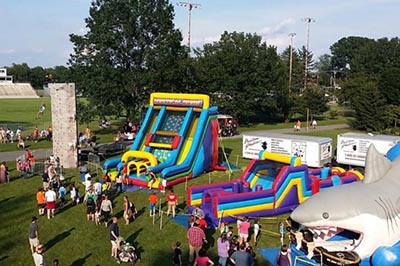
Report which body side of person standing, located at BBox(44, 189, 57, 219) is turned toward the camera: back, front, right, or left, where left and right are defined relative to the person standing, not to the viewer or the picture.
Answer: back

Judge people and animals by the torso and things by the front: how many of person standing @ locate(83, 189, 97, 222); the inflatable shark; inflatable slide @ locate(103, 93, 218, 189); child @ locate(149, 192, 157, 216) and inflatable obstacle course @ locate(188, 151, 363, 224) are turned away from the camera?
2

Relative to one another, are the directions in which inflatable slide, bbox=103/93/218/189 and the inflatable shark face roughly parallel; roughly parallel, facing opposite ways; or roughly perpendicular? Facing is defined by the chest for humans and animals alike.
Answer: roughly perpendicular

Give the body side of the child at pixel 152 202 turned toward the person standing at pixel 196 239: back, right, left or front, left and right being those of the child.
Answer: back

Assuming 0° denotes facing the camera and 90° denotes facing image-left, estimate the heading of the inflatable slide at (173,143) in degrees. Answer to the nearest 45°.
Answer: approximately 45°

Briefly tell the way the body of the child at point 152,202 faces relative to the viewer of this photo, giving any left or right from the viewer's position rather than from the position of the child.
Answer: facing away from the viewer

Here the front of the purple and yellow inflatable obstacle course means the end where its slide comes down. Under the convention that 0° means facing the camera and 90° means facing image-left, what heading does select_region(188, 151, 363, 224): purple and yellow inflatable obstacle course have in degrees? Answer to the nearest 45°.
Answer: approximately 45°

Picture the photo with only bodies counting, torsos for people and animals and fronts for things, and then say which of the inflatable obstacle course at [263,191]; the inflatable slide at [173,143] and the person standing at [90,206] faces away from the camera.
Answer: the person standing

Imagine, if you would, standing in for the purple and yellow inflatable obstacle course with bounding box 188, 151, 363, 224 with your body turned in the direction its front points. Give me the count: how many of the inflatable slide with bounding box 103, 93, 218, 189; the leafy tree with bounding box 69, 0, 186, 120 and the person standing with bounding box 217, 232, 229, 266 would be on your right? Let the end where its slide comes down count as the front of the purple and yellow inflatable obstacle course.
2

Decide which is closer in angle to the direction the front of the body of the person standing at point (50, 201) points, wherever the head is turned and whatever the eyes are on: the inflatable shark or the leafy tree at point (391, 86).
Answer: the leafy tree

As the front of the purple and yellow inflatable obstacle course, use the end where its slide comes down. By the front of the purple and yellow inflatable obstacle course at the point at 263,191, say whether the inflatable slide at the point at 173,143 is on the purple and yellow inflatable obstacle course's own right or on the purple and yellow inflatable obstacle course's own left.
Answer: on the purple and yellow inflatable obstacle course's own right

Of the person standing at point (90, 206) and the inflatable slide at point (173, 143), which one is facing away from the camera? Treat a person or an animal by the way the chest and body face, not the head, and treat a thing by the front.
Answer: the person standing

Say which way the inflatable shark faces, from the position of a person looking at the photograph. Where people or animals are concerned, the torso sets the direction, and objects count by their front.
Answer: facing to the left of the viewer

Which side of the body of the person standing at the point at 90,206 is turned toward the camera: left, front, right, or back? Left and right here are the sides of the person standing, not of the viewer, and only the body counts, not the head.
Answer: back
